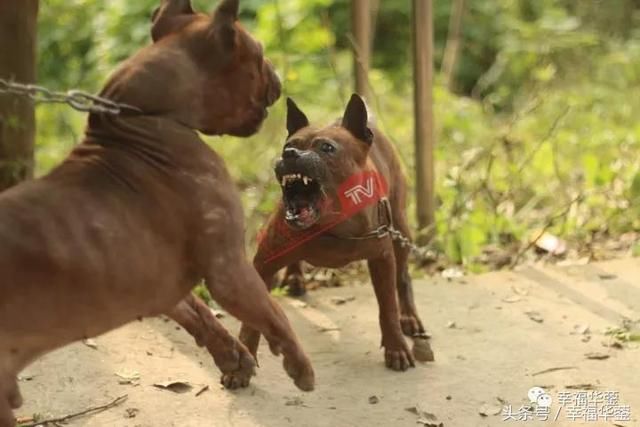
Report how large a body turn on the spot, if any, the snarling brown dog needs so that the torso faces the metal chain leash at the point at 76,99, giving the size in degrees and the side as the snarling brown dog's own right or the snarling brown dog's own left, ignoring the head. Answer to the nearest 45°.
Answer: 0° — it already faces it

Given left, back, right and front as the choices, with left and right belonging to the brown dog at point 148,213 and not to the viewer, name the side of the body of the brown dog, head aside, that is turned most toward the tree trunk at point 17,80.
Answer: left

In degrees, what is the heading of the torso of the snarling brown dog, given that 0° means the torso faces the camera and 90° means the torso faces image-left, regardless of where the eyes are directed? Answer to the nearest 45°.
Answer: approximately 45°

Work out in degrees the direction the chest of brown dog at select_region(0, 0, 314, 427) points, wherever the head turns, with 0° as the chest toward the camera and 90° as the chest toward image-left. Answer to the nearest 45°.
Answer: approximately 270°

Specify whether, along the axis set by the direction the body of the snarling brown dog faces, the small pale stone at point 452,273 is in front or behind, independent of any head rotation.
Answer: behind
